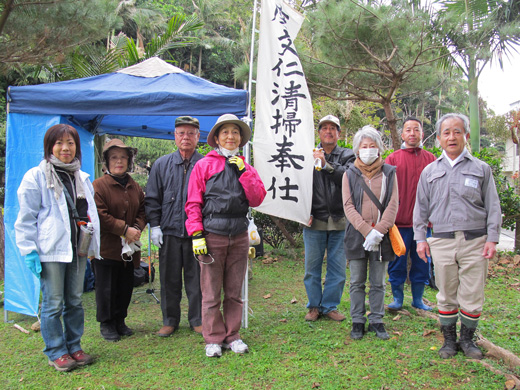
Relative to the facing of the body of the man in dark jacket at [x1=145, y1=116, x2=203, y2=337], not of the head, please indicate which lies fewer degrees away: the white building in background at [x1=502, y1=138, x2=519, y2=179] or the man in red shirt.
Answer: the man in red shirt

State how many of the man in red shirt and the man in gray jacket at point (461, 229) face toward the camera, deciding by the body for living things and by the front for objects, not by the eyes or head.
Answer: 2

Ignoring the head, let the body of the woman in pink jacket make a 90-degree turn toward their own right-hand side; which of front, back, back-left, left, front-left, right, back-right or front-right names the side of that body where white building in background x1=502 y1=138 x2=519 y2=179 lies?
back-right

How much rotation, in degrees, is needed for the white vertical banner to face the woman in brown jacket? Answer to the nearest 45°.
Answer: approximately 90° to its right

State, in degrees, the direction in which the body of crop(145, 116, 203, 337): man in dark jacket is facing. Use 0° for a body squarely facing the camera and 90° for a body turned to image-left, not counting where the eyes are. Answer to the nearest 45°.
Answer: approximately 0°

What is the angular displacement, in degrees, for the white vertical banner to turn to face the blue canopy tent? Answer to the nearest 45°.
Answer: approximately 90° to its right

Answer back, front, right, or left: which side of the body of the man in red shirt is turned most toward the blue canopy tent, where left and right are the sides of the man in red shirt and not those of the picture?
right
